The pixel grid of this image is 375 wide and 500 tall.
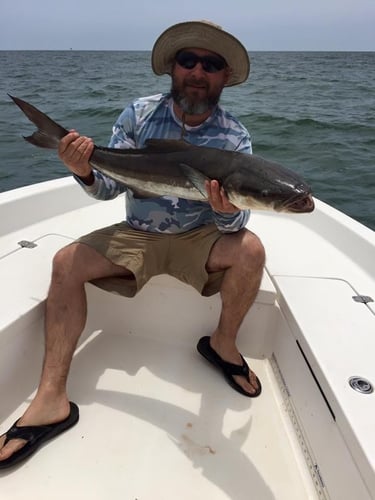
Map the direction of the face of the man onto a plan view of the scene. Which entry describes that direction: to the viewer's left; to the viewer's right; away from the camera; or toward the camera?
toward the camera

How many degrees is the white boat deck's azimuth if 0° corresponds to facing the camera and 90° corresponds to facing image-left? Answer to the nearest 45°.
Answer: approximately 180°

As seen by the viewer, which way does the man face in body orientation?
toward the camera
